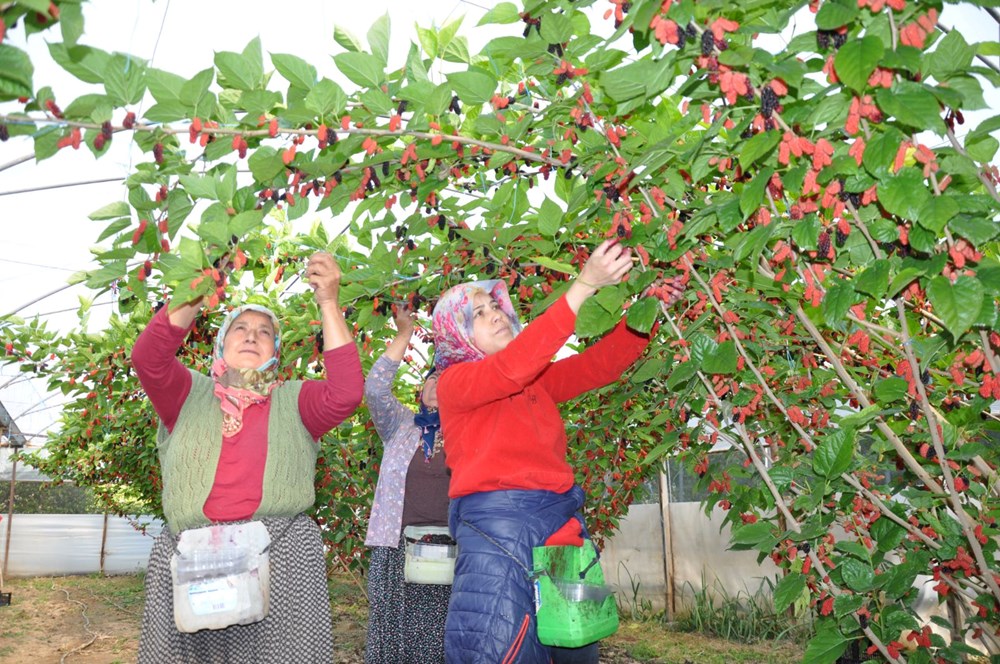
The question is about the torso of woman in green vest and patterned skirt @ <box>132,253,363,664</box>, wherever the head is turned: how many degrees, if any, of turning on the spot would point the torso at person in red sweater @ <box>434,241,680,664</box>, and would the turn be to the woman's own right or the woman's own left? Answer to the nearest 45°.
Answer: approximately 45° to the woman's own left

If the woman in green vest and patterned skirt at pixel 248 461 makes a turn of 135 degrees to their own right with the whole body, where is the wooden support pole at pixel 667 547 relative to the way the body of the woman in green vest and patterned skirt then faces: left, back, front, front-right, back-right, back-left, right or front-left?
right

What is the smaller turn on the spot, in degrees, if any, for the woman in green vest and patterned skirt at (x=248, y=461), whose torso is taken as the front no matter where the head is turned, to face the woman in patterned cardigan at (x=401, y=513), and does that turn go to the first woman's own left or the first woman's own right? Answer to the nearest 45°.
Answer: approximately 135° to the first woman's own left

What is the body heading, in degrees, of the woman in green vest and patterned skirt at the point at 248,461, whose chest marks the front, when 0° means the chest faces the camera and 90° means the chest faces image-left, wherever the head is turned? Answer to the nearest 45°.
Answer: approximately 0°

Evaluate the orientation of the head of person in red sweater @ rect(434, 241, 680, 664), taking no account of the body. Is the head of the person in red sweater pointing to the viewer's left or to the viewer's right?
to the viewer's right

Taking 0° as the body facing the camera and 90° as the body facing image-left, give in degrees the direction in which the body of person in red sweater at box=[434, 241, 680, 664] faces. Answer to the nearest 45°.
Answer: approximately 315°
